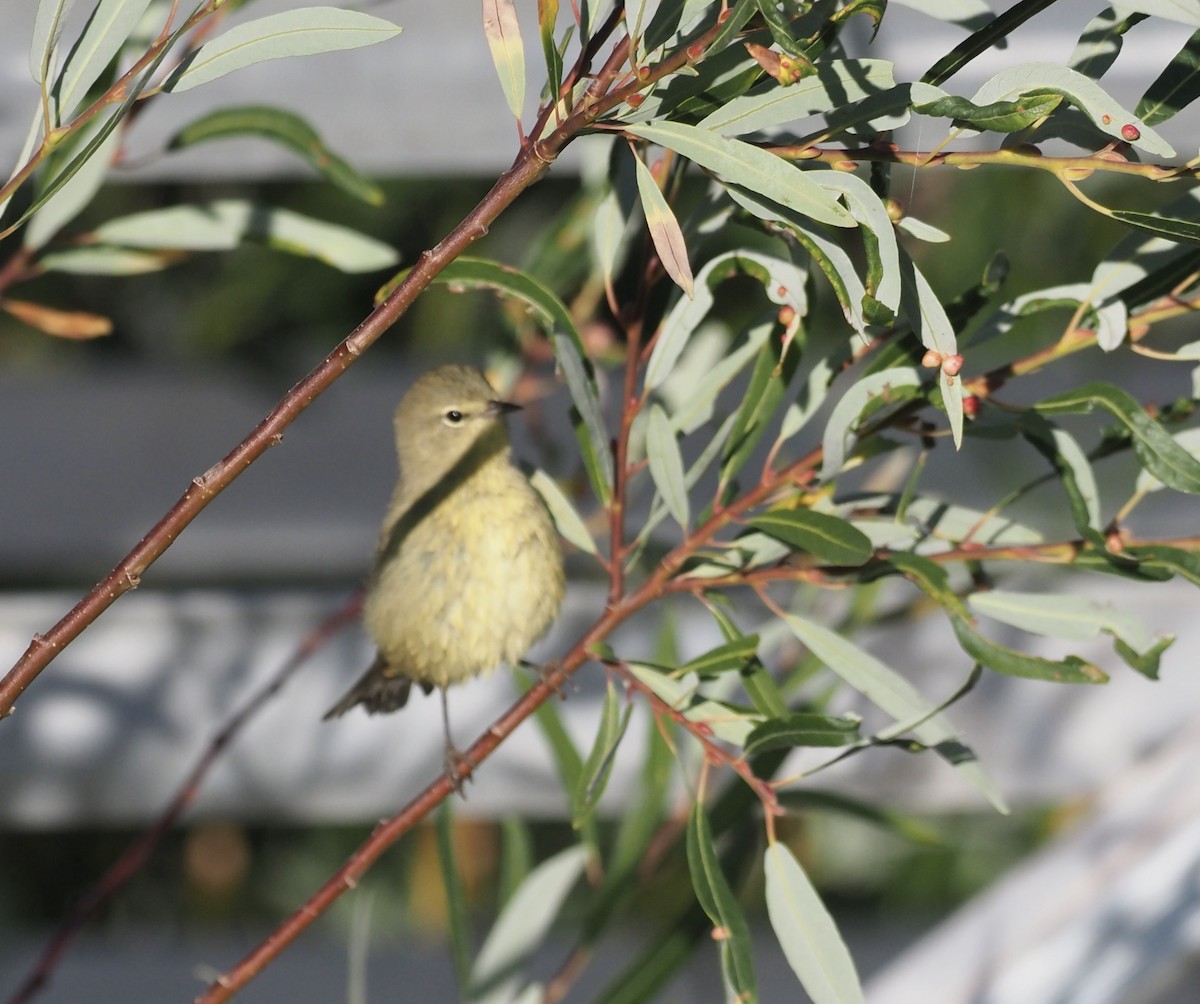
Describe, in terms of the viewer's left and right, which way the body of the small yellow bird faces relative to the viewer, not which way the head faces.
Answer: facing the viewer and to the right of the viewer
